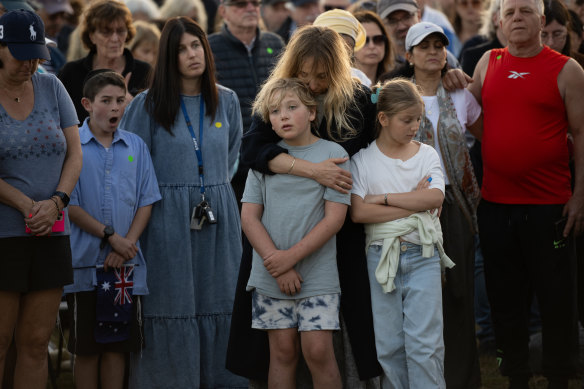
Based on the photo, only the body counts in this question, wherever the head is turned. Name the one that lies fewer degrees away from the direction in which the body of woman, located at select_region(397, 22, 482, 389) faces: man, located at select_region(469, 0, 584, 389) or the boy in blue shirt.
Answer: the boy in blue shirt

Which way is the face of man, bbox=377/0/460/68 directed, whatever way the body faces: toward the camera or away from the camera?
toward the camera

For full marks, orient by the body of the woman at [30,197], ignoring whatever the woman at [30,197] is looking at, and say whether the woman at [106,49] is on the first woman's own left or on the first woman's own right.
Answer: on the first woman's own left

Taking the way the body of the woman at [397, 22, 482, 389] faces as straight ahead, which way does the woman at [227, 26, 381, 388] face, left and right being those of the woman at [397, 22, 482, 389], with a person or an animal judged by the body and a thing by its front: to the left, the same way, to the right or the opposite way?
the same way

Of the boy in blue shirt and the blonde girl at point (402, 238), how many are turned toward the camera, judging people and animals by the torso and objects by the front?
2

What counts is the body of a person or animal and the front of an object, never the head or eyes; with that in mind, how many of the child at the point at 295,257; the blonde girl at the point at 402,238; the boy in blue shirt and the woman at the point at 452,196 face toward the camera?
4

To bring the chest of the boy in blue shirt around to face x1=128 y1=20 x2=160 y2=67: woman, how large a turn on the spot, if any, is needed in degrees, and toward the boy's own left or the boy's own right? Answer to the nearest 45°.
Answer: approximately 180°

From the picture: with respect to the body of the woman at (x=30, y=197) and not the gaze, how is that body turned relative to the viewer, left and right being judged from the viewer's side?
facing the viewer and to the right of the viewer

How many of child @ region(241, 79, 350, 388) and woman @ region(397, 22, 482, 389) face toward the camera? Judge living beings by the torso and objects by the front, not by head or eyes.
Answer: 2

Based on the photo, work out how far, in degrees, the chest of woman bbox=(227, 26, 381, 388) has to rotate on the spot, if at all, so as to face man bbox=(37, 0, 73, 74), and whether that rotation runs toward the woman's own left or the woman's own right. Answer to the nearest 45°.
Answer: approximately 135° to the woman's own right

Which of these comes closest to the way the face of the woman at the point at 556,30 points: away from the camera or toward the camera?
toward the camera

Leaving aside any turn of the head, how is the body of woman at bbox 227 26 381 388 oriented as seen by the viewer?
toward the camera

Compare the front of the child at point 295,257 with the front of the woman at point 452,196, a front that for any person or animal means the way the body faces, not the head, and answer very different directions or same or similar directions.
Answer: same or similar directions

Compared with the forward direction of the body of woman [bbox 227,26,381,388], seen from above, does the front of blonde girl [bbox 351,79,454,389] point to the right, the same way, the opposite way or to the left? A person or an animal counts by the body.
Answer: the same way

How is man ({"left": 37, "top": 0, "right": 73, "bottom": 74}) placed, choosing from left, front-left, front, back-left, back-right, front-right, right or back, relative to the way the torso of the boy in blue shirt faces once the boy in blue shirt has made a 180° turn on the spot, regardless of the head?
front

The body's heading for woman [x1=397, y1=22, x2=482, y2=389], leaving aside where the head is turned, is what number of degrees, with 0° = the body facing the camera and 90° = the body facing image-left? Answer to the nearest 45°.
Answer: approximately 0°

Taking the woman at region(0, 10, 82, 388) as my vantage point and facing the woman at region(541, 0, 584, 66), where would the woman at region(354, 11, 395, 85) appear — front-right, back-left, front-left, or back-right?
front-left

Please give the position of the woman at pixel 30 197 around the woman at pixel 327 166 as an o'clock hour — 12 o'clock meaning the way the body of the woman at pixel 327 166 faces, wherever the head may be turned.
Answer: the woman at pixel 30 197 is roughly at 3 o'clock from the woman at pixel 327 166.

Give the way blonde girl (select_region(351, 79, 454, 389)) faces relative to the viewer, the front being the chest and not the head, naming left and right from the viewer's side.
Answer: facing the viewer
